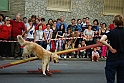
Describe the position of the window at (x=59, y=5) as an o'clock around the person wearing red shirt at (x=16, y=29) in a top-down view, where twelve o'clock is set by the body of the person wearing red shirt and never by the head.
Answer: The window is roughly at 7 o'clock from the person wearing red shirt.

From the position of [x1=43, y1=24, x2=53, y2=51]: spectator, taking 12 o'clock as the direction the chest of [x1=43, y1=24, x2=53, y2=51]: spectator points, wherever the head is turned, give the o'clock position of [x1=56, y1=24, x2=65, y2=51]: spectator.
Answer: [x1=56, y1=24, x2=65, y2=51]: spectator is roughly at 8 o'clock from [x1=43, y1=24, x2=53, y2=51]: spectator.

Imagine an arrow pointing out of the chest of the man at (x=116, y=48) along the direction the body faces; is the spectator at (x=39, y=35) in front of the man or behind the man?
in front

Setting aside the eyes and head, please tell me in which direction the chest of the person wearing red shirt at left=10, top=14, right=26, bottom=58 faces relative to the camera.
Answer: toward the camera

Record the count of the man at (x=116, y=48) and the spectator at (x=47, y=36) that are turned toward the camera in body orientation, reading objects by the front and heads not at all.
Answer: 1

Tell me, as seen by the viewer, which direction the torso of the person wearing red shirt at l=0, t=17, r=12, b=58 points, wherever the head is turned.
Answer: toward the camera

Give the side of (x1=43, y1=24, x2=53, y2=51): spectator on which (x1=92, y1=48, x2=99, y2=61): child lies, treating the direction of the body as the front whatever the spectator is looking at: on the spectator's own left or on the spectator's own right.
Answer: on the spectator's own left

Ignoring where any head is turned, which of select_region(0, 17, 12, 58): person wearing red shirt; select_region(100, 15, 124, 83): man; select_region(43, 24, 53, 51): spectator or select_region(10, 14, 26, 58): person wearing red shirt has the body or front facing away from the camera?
the man

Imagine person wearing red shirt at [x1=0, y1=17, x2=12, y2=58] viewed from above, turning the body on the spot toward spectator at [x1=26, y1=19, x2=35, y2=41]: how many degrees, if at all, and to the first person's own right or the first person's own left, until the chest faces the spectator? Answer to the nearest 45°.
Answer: approximately 90° to the first person's own left

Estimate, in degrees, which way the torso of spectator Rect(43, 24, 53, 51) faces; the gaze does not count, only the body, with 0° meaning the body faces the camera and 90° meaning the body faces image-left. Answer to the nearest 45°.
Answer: approximately 0°

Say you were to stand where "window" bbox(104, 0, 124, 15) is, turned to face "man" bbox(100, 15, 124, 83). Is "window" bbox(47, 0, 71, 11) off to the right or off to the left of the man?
right

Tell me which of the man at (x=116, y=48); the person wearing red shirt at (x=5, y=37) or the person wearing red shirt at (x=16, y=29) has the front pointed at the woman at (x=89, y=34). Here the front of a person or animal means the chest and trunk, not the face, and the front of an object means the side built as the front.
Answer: the man
